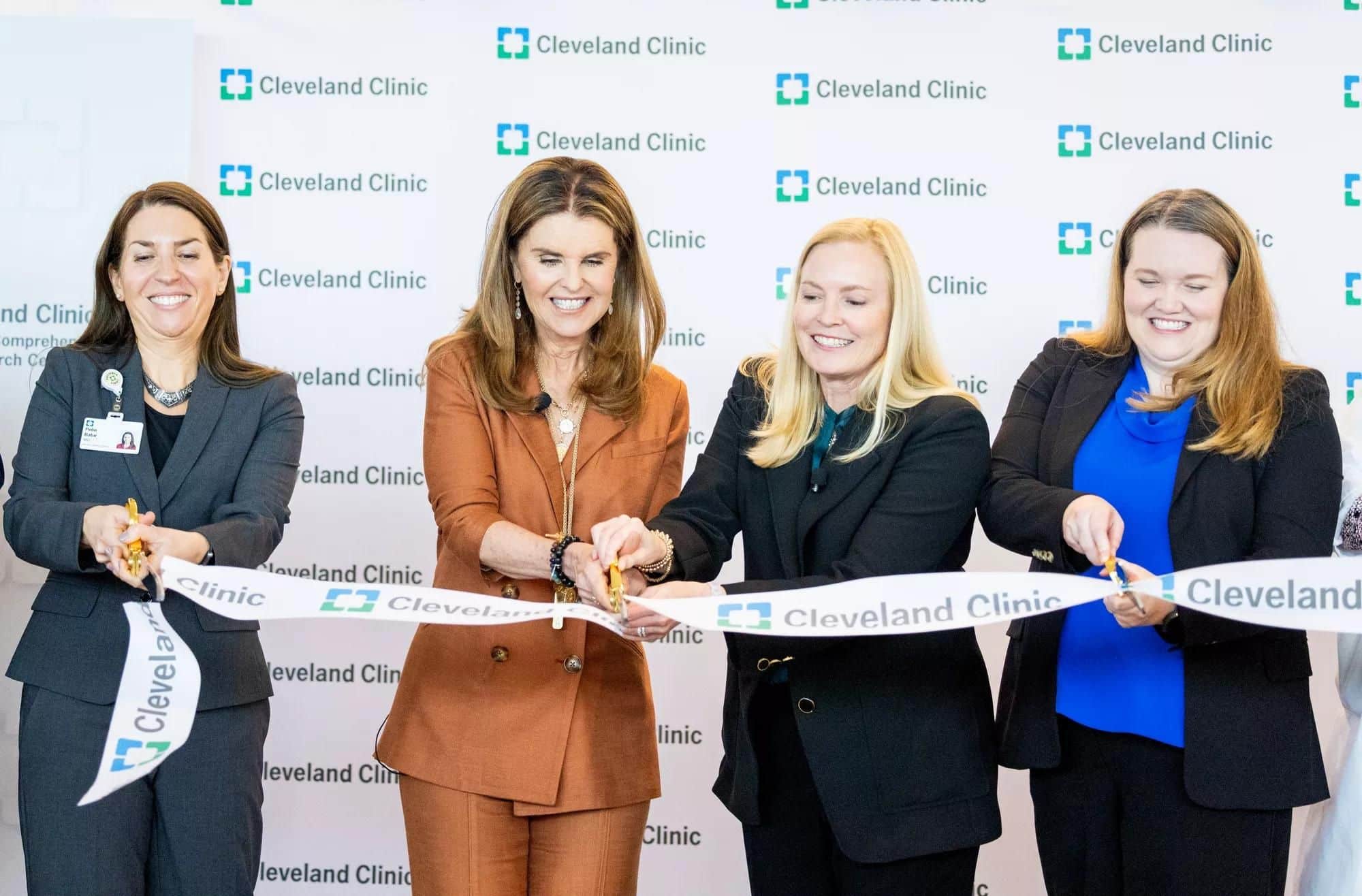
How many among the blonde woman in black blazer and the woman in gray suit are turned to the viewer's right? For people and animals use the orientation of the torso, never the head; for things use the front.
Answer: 0

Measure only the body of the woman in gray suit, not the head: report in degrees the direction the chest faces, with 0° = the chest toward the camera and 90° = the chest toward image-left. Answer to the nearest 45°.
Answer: approximately 0°

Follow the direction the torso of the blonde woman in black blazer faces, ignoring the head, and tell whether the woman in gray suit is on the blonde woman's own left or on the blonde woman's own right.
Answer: on the blonde woman's own right

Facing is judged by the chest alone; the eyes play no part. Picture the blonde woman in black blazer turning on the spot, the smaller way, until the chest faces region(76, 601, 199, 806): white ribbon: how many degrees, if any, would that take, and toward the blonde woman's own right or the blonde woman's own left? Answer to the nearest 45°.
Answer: approximately 45° to the blonde woman's own right

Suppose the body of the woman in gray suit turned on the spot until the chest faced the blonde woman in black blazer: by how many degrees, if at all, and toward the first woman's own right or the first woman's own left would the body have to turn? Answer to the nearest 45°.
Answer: approximately 45° to the first woman's own left
